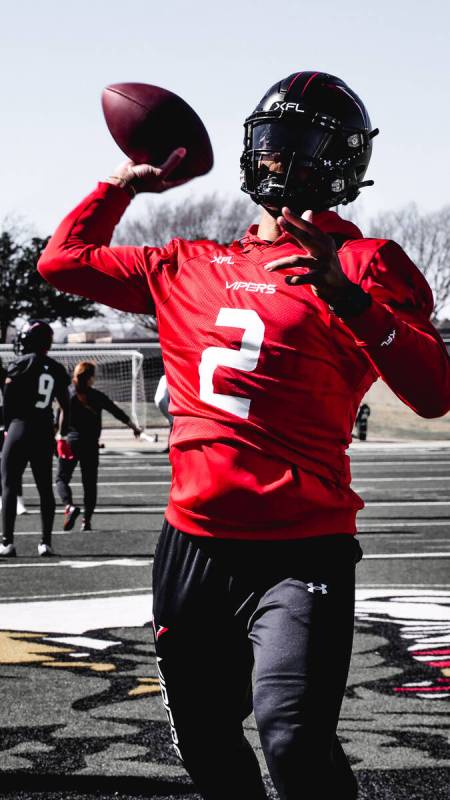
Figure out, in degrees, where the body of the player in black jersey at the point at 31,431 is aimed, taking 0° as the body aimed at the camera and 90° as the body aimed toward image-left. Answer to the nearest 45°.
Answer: approximately 135°

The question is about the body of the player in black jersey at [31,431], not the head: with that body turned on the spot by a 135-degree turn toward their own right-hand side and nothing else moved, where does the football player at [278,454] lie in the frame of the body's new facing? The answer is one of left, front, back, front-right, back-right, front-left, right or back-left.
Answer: right

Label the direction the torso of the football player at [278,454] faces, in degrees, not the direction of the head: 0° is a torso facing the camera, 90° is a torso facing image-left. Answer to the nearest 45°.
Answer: approximately 0°

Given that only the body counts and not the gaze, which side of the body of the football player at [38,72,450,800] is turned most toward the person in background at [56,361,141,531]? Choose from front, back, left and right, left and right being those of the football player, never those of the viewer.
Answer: back

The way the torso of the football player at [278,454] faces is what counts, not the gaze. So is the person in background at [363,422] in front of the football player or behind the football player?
behind

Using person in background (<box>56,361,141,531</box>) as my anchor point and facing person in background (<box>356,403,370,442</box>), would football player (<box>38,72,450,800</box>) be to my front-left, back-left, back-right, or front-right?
back-right
